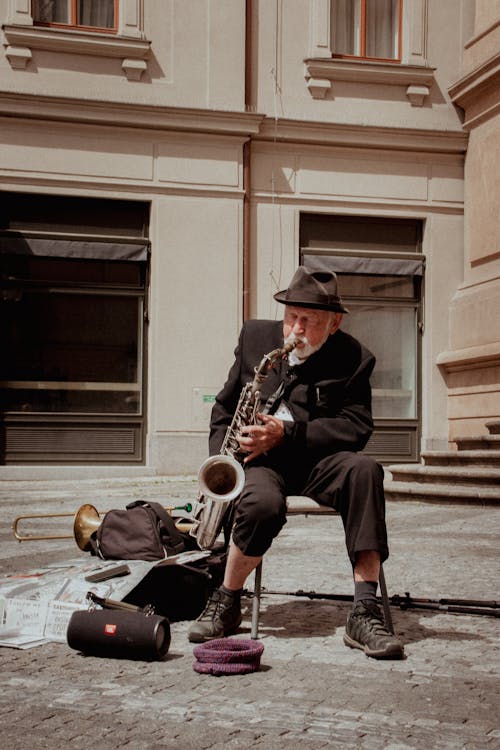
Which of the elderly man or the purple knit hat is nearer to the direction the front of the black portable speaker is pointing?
the purple knit hat

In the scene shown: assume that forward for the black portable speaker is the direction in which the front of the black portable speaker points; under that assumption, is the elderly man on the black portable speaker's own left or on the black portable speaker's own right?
on the black portable speaker's own left

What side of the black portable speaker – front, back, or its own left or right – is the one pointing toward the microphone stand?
left

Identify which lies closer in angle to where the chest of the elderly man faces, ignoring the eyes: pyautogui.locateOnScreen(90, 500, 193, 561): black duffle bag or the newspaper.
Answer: the newspaper

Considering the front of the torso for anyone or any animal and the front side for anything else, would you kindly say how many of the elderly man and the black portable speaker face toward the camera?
2

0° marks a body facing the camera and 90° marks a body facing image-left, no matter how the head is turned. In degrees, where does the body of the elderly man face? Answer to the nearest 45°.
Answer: approximately 0°

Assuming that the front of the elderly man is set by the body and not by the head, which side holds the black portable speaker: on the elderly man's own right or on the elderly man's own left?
on the elderly man's own right

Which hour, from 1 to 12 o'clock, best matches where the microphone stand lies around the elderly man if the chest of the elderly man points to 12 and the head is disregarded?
The microphone stand is roughly at 8 o'clock from the elderly man.

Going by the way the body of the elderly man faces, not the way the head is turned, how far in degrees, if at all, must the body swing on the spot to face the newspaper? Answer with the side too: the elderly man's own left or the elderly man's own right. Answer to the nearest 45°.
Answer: approximately 90° to the elderly man's own right

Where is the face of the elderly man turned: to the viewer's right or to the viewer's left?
to the viewer's left
